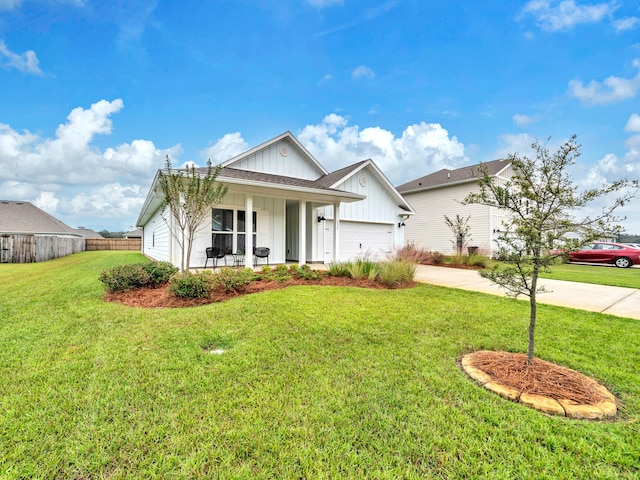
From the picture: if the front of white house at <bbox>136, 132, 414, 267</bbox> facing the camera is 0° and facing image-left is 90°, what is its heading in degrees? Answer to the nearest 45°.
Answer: approximately 315°

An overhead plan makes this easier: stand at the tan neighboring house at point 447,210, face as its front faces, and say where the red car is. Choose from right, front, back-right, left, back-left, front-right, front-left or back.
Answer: front-left

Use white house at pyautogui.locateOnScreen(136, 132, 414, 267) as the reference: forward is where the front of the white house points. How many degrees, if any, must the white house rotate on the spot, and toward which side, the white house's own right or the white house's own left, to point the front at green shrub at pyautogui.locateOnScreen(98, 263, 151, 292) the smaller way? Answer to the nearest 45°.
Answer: approximately 90° to the white house's own right

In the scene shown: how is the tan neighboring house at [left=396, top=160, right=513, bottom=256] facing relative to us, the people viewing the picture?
facing the viewer and to the right of the viewer

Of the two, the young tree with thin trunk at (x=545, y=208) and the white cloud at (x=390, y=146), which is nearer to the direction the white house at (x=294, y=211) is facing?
the young tree with thin trunk

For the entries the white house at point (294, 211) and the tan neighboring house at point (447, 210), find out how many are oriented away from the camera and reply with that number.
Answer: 0

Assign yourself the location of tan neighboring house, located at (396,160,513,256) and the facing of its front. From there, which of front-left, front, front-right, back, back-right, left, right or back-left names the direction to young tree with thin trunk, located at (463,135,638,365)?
front-right

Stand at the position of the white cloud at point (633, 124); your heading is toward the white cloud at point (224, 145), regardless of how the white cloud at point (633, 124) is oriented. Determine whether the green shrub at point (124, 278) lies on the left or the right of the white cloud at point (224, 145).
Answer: left

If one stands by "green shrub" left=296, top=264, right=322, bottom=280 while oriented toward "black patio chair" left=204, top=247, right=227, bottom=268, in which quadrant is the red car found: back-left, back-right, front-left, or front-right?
back-right

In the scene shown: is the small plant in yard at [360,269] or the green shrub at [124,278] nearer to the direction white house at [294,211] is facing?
the small plant in yard

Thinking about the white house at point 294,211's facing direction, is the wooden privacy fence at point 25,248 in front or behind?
behind

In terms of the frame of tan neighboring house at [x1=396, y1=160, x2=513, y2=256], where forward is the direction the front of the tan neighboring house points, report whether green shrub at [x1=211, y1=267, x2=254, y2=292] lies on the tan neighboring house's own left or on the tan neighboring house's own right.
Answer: on the tan neighboring house's own right
